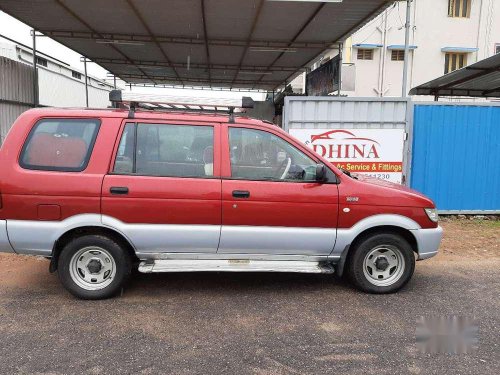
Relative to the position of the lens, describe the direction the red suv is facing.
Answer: facing to the right of the viewer

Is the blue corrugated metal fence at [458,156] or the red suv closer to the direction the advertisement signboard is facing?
the red suv

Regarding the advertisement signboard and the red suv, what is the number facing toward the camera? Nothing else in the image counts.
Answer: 1

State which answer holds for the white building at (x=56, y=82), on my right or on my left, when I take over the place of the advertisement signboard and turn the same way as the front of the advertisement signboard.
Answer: on my right

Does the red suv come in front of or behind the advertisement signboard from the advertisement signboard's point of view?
in front

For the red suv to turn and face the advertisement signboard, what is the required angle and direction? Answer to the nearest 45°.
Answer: approximately 45° to its left

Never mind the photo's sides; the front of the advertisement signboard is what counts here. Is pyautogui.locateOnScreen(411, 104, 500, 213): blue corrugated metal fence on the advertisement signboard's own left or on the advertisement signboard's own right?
on the advertisement signboard's own left

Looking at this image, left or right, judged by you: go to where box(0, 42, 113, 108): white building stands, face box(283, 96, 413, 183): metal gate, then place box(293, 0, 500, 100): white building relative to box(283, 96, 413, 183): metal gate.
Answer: left

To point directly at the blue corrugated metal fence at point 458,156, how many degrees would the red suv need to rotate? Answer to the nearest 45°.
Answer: approximately 45° to its left

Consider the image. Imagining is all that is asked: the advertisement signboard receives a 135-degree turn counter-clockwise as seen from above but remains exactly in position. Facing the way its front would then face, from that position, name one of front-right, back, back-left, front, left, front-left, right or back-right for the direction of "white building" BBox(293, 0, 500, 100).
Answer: front-left

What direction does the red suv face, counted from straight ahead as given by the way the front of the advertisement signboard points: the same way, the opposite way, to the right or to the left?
to the left

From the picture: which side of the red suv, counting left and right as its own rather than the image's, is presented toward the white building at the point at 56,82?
left

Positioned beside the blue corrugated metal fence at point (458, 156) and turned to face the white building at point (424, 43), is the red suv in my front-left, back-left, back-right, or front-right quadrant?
back-left

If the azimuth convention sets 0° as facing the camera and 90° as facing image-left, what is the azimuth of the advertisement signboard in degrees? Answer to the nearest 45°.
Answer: approximately 0°
